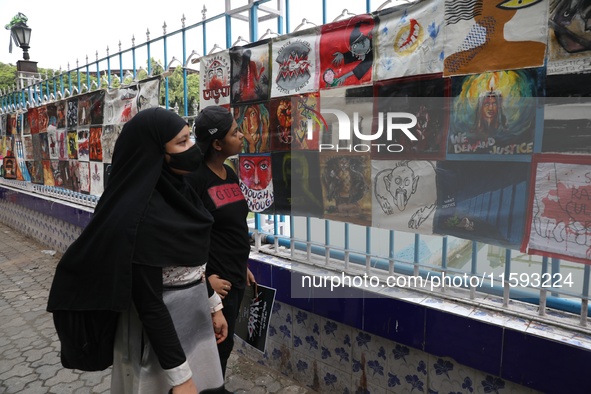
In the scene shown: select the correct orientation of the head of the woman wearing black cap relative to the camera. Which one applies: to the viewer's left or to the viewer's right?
to the viewer's right

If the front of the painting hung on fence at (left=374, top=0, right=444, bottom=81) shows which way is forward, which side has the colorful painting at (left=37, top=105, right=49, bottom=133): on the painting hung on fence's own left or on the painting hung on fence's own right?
on the painting hung on fence's own right

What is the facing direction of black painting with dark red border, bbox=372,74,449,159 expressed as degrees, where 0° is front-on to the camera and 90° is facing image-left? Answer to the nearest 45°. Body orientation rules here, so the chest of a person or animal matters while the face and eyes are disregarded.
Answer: approximately 45°

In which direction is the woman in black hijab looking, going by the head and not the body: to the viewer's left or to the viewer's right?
to the viewer's right

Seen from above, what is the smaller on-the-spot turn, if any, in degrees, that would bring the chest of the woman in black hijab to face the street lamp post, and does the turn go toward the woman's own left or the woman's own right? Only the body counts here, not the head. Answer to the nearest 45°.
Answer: approximately 90° to the woman's own left

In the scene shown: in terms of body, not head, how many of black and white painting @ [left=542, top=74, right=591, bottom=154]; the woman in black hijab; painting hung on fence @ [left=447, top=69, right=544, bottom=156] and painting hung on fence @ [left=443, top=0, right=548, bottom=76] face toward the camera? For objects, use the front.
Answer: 3

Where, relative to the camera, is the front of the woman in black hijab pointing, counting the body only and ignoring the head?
to the viewer's right

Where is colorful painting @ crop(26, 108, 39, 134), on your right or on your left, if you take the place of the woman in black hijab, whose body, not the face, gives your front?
on your left

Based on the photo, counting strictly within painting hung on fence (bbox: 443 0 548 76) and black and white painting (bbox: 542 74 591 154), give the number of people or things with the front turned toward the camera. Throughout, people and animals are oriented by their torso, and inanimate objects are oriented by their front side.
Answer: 2
